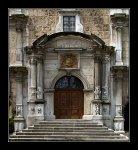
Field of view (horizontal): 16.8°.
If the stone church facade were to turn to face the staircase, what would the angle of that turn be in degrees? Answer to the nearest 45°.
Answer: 0° — it already faces it

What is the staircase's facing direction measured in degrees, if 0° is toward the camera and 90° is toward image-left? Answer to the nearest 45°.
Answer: approximately 0°

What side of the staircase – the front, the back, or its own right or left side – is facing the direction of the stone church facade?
back

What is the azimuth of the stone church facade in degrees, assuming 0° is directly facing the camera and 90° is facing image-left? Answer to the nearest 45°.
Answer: approximately 0°

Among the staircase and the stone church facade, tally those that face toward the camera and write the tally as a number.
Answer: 2
